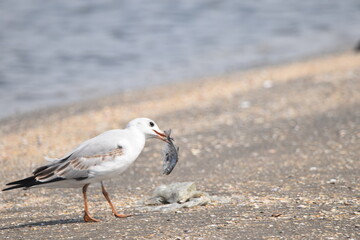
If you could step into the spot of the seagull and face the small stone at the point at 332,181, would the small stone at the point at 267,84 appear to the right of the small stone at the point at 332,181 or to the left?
left

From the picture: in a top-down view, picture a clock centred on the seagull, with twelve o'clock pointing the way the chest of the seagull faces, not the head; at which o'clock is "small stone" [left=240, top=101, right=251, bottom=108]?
The small stone is roughly at 10 o'clock from the seagull.

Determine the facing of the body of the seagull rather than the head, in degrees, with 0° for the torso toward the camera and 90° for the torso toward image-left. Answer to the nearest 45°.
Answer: approximately 270°

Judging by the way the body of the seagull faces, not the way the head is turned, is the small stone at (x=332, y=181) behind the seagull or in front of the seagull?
in front

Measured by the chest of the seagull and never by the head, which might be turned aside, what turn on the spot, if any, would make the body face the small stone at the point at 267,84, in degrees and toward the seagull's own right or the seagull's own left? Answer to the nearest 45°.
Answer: approximately 45° to the seagull's own left
